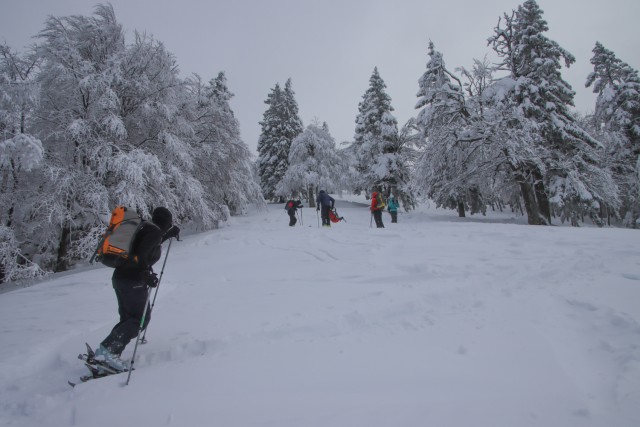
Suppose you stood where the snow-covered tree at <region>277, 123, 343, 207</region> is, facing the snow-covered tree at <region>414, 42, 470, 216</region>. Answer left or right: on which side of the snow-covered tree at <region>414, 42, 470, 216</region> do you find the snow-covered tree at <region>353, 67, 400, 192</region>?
left

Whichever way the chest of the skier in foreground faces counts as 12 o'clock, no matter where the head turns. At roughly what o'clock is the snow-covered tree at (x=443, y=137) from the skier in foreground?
The snow-covered tree is roughly at 11 o'clock from the skier in foreground.

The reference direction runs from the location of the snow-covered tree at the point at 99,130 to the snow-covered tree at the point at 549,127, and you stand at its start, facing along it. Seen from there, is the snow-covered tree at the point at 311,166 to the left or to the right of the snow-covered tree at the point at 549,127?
left

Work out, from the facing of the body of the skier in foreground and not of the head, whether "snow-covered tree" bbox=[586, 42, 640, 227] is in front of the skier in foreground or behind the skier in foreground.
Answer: in front

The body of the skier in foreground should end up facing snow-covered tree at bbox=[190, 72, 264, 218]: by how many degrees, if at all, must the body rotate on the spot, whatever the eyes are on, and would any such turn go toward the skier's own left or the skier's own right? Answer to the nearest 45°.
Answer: approximately 90° to the skier's own left

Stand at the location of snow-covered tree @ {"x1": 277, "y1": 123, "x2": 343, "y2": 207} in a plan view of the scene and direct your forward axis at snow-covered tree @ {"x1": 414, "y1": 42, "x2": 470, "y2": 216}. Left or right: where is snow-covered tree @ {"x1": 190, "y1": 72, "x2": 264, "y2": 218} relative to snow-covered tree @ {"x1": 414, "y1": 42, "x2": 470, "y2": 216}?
right

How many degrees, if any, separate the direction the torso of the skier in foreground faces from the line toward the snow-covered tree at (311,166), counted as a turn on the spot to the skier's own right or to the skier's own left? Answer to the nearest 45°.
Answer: approximately 45° to the skier's own left

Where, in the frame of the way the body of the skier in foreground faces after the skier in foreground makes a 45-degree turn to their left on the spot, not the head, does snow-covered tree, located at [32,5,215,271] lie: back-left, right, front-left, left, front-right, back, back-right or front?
front-left

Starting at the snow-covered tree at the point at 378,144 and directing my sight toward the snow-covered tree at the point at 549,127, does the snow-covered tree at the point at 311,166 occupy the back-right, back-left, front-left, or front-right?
back-right
